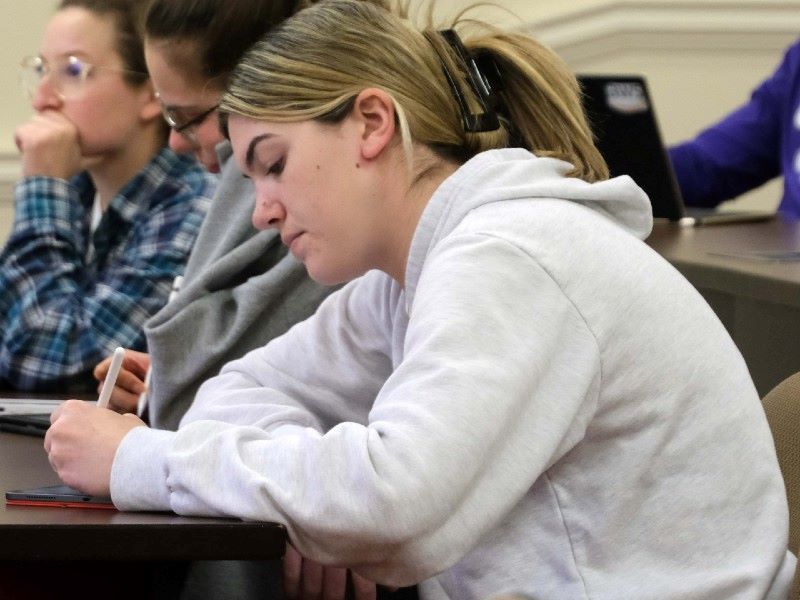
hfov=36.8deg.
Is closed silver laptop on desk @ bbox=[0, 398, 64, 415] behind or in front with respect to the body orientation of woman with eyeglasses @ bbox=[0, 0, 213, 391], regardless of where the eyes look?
in front

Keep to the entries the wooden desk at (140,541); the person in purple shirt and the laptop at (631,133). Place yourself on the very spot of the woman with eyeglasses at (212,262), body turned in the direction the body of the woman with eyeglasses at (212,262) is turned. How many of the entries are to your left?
1

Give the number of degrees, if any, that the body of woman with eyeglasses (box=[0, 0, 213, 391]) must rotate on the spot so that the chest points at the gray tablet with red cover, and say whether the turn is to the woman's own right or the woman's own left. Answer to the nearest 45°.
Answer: approximately 45° to the woman's own left

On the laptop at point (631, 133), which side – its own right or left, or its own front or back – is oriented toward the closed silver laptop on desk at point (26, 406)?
back

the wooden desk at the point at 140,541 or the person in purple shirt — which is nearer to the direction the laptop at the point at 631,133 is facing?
the person in purple shirt

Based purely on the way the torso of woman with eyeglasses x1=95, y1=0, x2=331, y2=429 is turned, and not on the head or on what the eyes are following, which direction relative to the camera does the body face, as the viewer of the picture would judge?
to the viewer's left

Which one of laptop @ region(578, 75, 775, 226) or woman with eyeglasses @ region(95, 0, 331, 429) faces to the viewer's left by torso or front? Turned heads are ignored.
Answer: the woman with eyeglasses

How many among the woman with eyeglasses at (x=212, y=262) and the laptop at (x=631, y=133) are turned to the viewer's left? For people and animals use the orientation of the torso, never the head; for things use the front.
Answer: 1

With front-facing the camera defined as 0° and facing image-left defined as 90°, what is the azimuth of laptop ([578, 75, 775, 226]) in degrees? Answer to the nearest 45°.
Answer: approximately 225°

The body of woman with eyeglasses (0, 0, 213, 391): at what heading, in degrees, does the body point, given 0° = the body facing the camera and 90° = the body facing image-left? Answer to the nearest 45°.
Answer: approximately 45°
